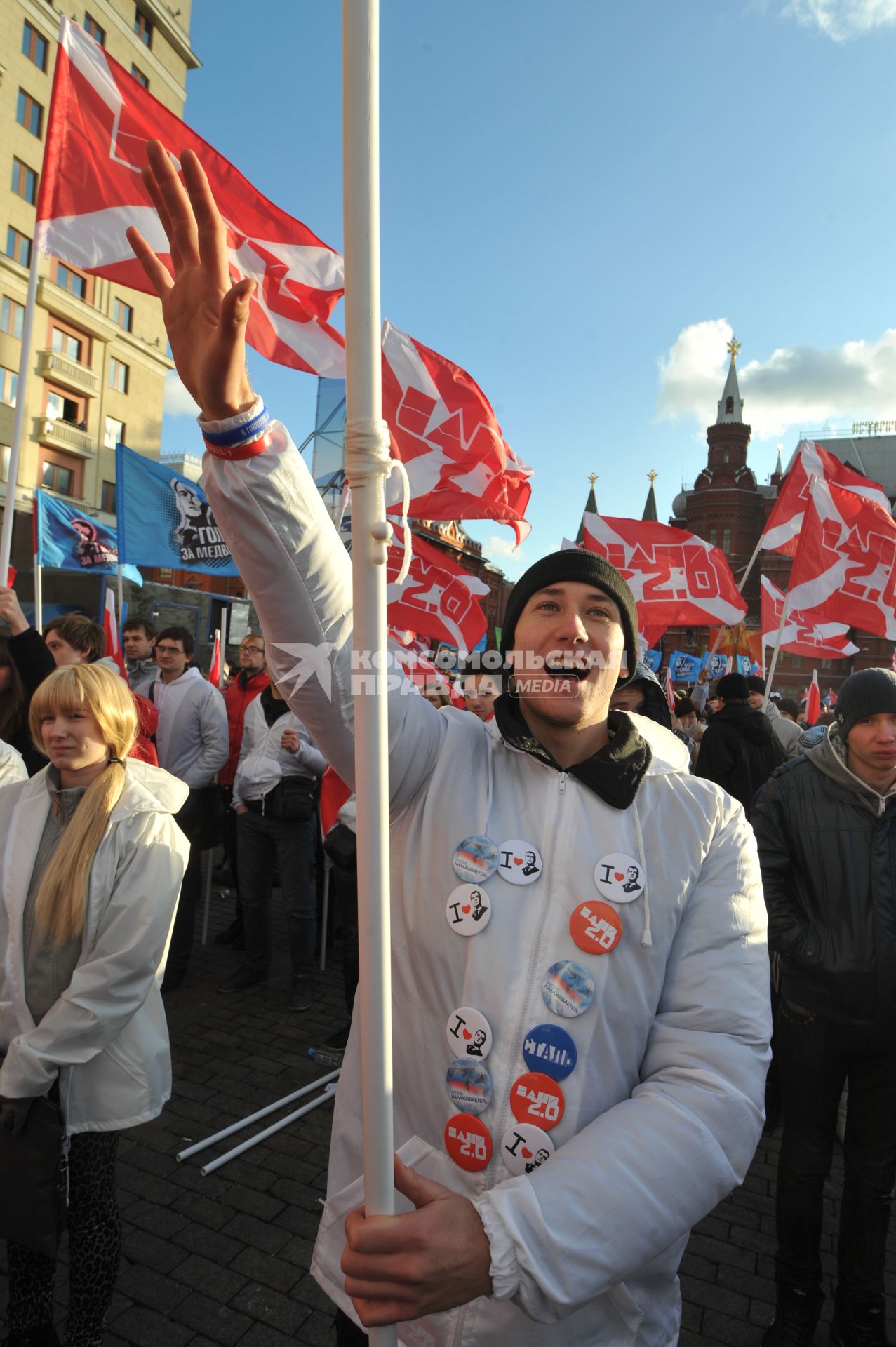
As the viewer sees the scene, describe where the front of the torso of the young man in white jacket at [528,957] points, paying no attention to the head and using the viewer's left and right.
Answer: facing the viewer

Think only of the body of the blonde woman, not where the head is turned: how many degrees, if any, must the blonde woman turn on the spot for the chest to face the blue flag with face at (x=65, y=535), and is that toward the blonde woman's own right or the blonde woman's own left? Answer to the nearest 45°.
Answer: approximately 135° to the blonde woman's own right

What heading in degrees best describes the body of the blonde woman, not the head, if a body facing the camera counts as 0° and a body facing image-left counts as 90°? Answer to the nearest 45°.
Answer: approximately 45°

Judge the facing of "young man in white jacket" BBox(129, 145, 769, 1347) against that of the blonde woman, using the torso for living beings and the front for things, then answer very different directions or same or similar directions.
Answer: same or similar directions

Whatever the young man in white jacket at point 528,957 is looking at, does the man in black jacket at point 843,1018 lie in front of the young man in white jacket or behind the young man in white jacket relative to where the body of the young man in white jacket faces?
behind

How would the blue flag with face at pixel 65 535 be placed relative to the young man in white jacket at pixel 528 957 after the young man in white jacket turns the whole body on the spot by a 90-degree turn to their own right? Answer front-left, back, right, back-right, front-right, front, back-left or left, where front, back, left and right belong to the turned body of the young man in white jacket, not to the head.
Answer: front-right

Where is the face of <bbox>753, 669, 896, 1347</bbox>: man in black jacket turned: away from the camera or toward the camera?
toward the camera

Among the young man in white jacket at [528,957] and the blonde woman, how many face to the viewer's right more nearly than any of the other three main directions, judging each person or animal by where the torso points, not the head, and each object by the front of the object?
0

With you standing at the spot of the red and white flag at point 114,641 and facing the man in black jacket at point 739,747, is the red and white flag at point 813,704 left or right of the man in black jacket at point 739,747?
left

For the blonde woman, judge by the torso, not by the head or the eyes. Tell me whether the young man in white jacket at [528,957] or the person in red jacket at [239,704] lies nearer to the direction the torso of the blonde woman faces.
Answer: the young man in white jacket

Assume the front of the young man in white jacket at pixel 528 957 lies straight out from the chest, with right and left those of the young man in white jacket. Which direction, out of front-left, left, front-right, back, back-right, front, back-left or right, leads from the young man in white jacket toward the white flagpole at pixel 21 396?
back-right

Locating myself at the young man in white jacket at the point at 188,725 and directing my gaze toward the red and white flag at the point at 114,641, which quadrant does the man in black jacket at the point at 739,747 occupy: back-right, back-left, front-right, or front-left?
back-right
